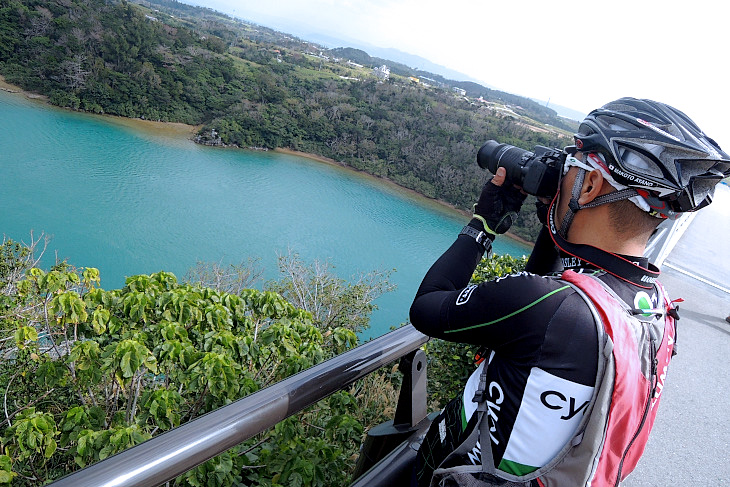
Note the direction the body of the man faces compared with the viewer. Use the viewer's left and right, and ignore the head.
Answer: facing away from the viewer and to the left of the viewer

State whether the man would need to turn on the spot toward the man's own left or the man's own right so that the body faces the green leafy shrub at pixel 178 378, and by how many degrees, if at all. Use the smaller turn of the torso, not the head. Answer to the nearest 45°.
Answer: approximately 45° to the man's own left

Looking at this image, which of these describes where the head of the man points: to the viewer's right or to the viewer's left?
to the viewer's left
